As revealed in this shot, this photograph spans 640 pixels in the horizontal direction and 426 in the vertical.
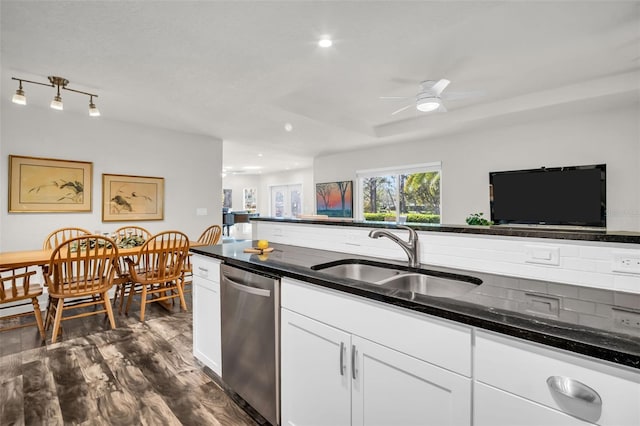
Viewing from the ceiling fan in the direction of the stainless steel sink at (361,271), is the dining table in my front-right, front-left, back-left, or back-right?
front-right

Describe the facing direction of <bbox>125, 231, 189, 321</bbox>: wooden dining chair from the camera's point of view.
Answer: facing away from the viewer and to the left of the viewer

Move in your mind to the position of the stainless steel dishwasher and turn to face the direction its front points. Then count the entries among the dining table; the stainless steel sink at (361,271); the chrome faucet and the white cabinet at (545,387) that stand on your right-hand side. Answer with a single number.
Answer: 1

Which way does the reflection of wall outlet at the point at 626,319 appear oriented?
toward the camera

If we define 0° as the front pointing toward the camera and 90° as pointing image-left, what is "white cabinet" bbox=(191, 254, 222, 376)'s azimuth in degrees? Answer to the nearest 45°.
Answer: approximately 45°

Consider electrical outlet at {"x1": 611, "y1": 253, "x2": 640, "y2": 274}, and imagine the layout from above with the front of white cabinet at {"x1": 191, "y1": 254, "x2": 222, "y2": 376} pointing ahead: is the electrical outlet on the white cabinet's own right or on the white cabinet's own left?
on the white cabinet's own left

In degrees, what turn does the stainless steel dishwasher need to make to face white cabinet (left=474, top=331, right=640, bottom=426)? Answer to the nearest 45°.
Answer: approximately 90° to its left

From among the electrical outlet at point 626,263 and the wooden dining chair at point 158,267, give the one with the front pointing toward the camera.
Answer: the electrical outlet

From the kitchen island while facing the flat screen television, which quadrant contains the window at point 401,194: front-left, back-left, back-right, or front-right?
front-left

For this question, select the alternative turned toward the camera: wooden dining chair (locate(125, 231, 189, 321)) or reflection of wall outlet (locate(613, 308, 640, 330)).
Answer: the reflection of wall outlet

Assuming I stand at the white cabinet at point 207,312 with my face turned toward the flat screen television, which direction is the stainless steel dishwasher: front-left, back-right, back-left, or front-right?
front-right

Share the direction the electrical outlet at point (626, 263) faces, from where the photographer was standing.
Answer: facing the viewer

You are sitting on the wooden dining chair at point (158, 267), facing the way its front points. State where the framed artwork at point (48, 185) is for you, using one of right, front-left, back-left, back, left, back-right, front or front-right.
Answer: front

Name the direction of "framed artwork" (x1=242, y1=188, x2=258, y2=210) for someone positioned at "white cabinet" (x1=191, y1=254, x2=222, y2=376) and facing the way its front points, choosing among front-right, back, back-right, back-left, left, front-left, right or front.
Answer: back-right
